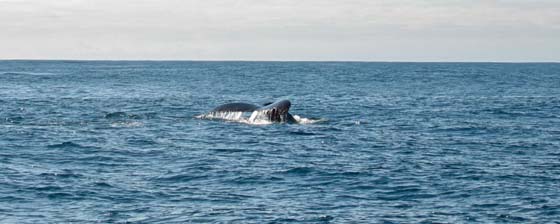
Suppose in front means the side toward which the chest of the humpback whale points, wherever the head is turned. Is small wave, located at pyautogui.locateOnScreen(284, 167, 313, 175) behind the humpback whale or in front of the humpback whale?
behind

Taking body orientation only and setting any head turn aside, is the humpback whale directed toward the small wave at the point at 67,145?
no
